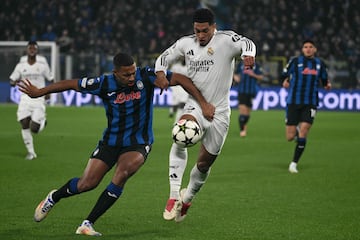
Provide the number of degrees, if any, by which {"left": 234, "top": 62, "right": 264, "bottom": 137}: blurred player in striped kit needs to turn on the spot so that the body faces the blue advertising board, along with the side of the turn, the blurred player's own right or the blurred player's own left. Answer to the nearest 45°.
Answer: approximately 180°

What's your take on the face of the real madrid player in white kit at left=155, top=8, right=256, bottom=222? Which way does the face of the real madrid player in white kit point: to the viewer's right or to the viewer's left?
to the viewer's left

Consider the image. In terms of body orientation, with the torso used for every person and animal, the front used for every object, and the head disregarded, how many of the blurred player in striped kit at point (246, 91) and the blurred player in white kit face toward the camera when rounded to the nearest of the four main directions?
2

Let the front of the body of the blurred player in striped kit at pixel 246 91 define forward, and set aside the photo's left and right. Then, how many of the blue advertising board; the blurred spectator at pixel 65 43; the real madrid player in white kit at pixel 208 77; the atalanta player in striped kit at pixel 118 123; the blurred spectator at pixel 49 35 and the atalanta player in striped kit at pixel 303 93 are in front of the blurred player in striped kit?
3

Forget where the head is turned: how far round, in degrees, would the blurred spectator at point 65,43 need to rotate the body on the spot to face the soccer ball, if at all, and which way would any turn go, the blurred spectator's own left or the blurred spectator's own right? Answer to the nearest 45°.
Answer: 0° — they already face it

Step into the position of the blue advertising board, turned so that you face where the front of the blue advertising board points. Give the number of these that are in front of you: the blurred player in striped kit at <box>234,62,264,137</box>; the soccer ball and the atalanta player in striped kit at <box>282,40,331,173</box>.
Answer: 3

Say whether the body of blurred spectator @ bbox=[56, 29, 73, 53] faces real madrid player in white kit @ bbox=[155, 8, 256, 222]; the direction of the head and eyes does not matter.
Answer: yes

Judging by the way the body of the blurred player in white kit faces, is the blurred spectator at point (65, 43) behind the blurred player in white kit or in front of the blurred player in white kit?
behind

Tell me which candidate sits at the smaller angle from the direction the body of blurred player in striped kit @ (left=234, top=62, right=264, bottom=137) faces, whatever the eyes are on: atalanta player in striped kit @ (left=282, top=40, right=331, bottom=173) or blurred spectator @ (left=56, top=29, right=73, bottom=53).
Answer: the atalanta player in striped kit
